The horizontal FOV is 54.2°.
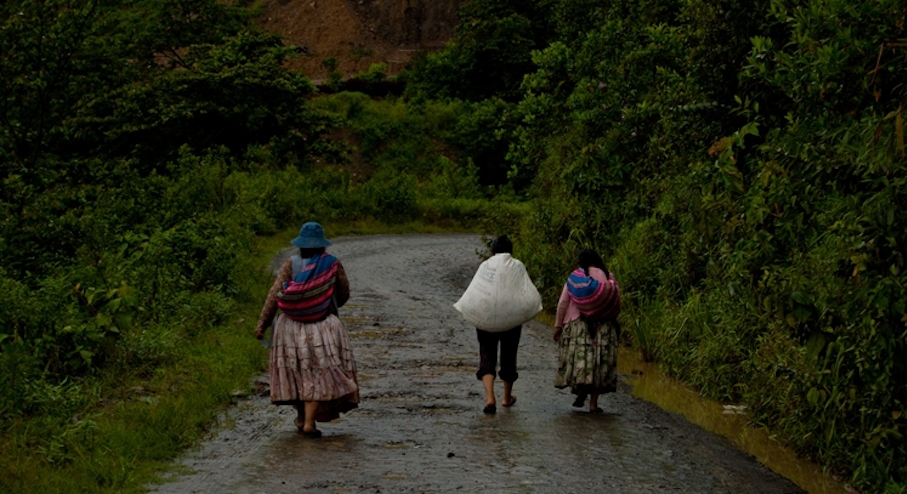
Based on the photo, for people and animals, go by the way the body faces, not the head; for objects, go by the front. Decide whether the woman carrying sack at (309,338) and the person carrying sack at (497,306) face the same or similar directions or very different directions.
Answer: same or similar directions

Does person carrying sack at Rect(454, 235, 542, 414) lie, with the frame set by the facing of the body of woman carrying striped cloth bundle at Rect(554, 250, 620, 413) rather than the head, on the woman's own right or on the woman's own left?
on the woman's own left

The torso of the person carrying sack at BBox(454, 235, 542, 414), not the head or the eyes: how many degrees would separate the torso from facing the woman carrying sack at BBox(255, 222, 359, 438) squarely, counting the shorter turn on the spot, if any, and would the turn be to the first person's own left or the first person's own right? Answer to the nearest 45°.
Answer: approximately 135° to the first person's own left

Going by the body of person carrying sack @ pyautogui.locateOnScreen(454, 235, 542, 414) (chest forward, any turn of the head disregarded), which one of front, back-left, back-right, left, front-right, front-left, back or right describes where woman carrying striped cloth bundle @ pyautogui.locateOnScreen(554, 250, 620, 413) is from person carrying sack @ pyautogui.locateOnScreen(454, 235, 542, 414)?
right

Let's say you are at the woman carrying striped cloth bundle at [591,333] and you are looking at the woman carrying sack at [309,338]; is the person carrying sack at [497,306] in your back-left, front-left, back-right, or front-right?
front-right

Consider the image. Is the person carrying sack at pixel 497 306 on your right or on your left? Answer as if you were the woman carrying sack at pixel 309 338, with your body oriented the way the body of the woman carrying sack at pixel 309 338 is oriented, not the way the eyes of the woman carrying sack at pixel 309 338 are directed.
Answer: on your right

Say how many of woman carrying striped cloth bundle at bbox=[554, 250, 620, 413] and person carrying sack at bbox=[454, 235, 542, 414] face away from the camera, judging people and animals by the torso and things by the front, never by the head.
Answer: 2

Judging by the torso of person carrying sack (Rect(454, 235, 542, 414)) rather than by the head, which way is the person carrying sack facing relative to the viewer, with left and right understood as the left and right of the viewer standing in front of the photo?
facing away from the viewer

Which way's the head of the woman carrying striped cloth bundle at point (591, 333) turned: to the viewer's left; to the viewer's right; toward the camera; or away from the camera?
away from the camera

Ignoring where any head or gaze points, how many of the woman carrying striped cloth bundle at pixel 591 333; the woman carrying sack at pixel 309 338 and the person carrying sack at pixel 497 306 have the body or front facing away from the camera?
3

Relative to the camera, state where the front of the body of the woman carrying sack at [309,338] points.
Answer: away from the camera

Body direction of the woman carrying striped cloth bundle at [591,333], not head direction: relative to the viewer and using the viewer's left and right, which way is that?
facing away from the viewer

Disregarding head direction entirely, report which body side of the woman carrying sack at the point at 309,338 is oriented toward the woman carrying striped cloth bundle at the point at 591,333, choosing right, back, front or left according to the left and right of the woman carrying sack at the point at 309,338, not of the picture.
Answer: right
